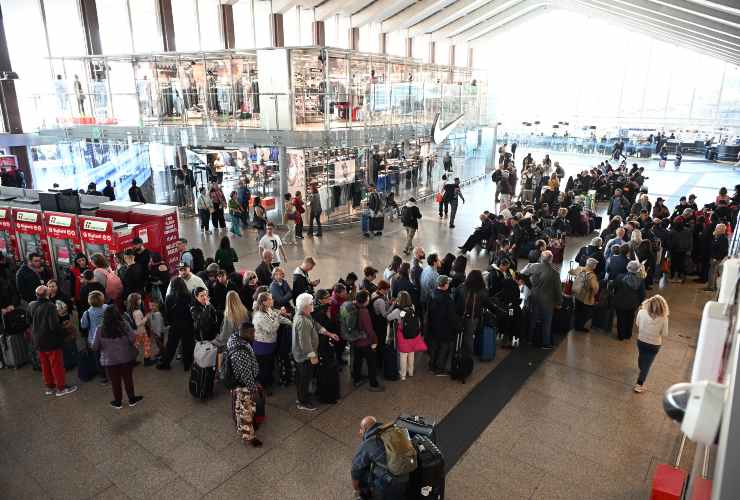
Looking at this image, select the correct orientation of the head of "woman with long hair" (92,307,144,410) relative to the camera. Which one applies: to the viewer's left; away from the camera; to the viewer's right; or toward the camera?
away from the camera

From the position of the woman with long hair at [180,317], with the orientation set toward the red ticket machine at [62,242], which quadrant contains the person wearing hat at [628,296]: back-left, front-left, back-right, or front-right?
back-right

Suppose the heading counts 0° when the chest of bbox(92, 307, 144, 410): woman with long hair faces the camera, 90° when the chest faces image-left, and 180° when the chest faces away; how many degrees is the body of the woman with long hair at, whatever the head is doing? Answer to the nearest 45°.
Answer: approximately 180°

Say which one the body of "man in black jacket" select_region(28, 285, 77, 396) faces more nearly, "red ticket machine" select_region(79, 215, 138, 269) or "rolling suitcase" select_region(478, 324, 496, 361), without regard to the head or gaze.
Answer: the red ticket machine

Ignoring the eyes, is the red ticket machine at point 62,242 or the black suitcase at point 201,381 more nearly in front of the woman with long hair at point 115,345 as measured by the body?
the red ticket machine

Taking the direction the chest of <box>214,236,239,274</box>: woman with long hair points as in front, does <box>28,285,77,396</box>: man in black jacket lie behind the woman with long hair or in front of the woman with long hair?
behind

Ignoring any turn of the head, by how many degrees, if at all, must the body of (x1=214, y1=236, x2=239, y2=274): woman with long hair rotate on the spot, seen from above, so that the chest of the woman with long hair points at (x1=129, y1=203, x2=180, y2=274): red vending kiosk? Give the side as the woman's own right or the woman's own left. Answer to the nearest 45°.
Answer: approximately 45° to the woman's own left

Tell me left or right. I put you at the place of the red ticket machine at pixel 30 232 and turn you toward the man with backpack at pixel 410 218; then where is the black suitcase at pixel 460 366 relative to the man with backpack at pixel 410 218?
right

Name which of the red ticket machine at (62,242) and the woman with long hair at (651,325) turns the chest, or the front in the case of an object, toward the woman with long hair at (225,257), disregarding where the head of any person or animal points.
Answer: the red ticket machine

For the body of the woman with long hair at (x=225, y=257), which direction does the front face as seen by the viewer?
away from the camera

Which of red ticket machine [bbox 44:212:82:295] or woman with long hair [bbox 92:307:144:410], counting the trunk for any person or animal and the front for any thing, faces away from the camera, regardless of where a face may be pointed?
the woman with long hair

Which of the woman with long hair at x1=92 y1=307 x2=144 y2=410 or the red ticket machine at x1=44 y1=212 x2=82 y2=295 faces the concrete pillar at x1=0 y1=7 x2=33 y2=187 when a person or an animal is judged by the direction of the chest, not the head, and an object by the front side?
the woman with long hair
